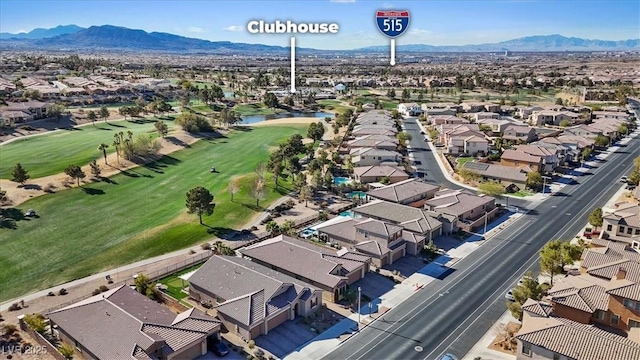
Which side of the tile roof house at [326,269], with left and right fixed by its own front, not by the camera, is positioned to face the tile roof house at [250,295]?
right

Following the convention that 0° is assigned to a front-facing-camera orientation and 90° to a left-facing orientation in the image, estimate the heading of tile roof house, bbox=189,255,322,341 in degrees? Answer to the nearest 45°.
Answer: approximately 315°

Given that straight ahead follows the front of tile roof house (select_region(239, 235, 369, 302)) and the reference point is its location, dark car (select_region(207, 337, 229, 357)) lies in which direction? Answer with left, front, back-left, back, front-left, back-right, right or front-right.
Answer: right

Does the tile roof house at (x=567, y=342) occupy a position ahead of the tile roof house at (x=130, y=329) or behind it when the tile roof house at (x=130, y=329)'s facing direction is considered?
ahead

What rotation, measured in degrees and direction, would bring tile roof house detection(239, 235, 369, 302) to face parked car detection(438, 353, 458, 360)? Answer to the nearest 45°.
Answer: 0° — it already faces it

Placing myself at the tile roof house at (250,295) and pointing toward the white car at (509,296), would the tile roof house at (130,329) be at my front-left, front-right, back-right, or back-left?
back-right

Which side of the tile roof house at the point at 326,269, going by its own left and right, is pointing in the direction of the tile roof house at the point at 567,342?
front

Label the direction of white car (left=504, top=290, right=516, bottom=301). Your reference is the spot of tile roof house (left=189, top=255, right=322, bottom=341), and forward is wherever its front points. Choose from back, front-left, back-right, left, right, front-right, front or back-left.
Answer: front-left
